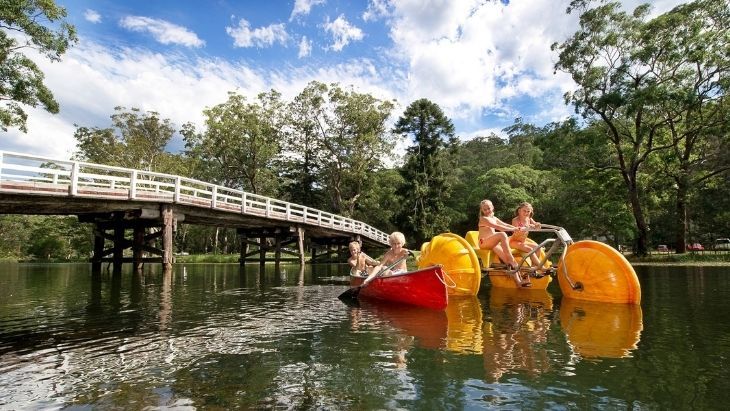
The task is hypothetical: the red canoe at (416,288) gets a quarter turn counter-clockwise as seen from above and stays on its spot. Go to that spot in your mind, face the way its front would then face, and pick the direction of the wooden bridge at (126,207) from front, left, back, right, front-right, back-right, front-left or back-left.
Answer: left

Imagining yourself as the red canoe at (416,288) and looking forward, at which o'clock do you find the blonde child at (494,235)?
The blonde child is roughly at 9 o'clock from the red canoe.

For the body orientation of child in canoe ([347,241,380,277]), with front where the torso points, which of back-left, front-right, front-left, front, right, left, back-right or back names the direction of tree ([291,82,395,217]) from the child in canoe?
back-left

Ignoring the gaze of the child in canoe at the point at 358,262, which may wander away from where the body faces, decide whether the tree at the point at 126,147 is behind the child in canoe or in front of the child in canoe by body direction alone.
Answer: behind

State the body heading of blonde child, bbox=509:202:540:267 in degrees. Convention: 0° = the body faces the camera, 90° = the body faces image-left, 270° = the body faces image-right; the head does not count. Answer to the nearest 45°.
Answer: approximately 315°

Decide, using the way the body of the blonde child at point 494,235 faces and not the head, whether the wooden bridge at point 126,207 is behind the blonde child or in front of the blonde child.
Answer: behind

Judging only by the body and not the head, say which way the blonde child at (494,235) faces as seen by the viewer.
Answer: to the viewer's right
